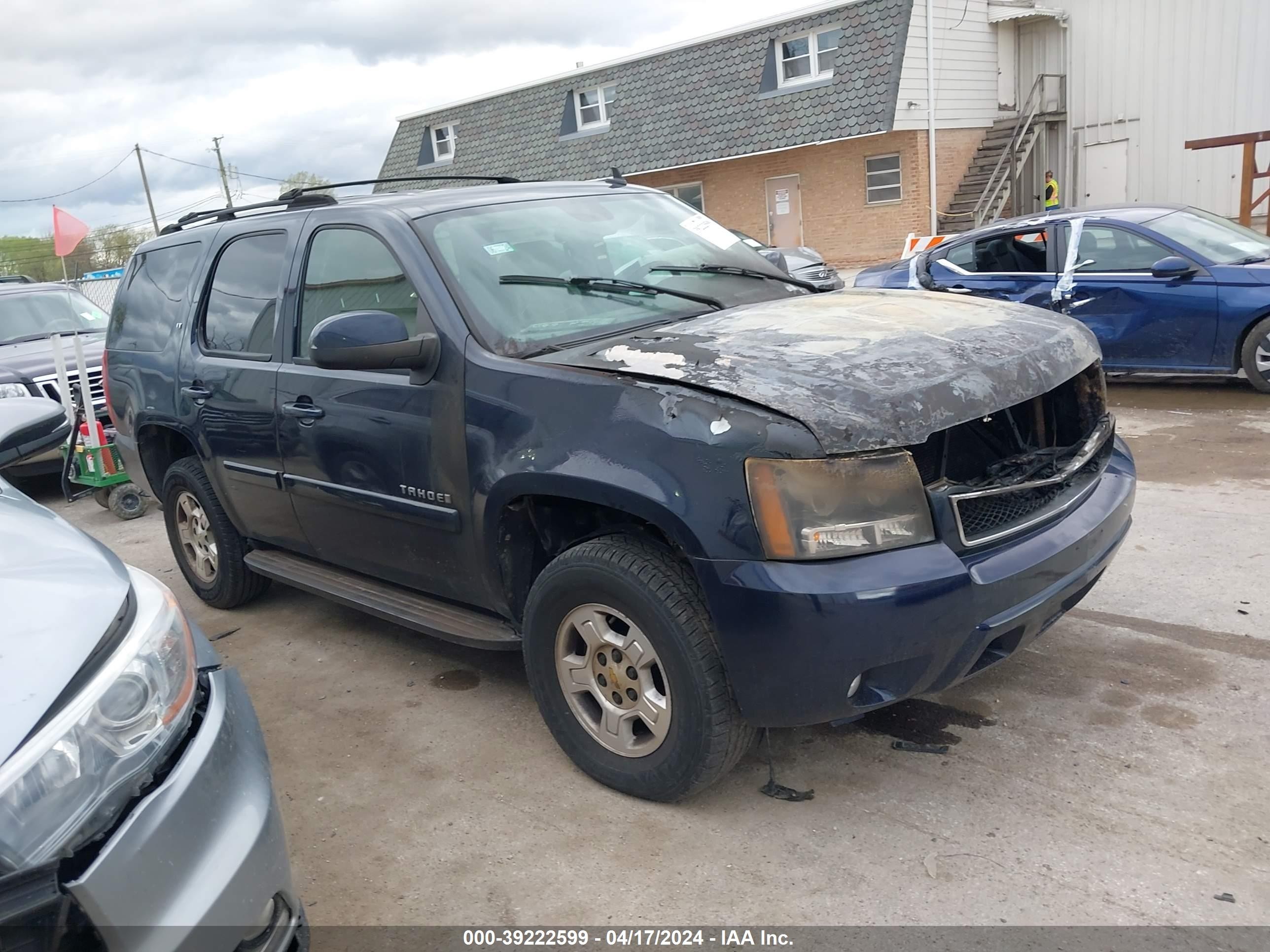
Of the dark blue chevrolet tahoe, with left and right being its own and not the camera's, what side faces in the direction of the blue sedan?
left

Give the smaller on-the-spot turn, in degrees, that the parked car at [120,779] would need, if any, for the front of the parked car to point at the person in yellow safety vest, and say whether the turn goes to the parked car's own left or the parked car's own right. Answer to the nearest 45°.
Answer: approximately 90° to the parked car's own left

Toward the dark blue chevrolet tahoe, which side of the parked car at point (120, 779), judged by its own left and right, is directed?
left

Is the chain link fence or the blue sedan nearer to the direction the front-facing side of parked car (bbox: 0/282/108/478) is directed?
the blue sedan

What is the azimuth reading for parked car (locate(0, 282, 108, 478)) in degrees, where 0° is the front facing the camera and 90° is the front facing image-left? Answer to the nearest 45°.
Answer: approximately 315°

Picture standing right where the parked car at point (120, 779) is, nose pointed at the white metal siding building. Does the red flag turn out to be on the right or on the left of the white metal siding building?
left

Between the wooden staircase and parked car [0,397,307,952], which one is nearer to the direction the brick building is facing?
the parked car

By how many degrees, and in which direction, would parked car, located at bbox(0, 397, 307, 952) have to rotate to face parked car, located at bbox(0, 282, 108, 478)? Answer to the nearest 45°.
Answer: approximately 135° to its left

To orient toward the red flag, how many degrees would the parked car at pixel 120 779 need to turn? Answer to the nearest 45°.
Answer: approximately 135° to its left

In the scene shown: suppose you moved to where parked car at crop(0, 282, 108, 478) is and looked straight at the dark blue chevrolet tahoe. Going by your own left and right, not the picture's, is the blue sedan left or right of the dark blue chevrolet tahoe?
left

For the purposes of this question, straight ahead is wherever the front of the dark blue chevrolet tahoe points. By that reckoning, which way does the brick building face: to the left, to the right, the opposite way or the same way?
to the right

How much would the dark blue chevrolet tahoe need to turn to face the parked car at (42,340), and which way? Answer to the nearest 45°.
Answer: approximately 180°
